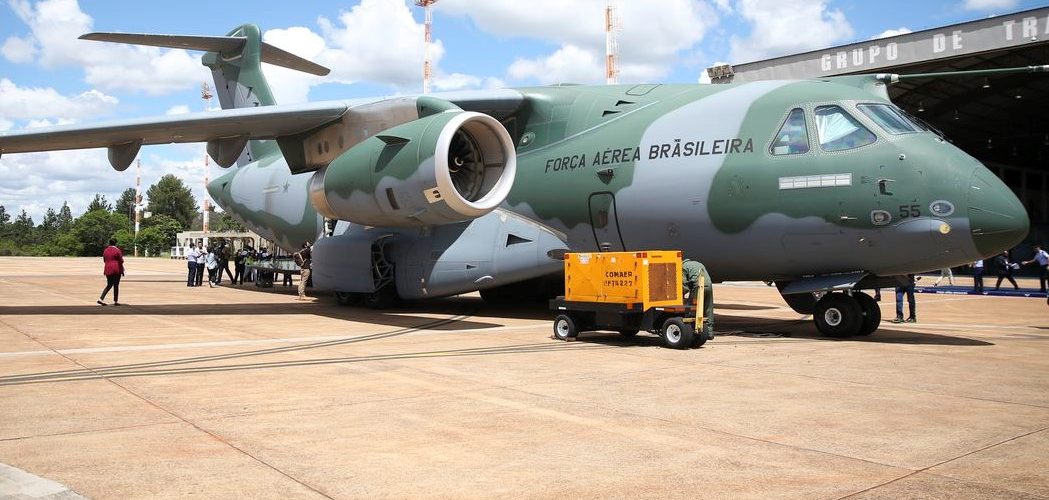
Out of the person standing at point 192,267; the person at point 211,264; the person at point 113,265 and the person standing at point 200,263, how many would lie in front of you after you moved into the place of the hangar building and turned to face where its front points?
4

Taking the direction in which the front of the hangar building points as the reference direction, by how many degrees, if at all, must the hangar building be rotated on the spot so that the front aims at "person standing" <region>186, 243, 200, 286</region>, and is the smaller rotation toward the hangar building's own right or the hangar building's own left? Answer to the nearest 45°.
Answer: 0° — it already faces them

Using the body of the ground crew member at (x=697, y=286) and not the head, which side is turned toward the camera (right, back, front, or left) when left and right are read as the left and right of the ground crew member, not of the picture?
left

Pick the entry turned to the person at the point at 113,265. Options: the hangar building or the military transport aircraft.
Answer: the hangar building

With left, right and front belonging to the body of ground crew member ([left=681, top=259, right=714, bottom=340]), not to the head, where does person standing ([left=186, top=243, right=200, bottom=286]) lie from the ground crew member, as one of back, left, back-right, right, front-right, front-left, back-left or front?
front-right

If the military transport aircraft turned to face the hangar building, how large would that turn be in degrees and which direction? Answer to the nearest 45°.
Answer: approximately 90° to its left

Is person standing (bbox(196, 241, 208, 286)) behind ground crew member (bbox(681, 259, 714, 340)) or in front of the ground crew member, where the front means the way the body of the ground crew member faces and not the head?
in front

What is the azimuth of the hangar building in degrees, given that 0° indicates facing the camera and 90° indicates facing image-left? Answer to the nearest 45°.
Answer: approximately 45°

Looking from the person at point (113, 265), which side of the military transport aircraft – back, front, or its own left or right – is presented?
back

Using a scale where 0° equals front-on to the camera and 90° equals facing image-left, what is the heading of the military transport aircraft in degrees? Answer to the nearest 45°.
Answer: approximately 315°

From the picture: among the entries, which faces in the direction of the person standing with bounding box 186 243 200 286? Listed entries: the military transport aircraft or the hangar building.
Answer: the hangar building

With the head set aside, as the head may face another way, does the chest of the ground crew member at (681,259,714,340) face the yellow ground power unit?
yes
